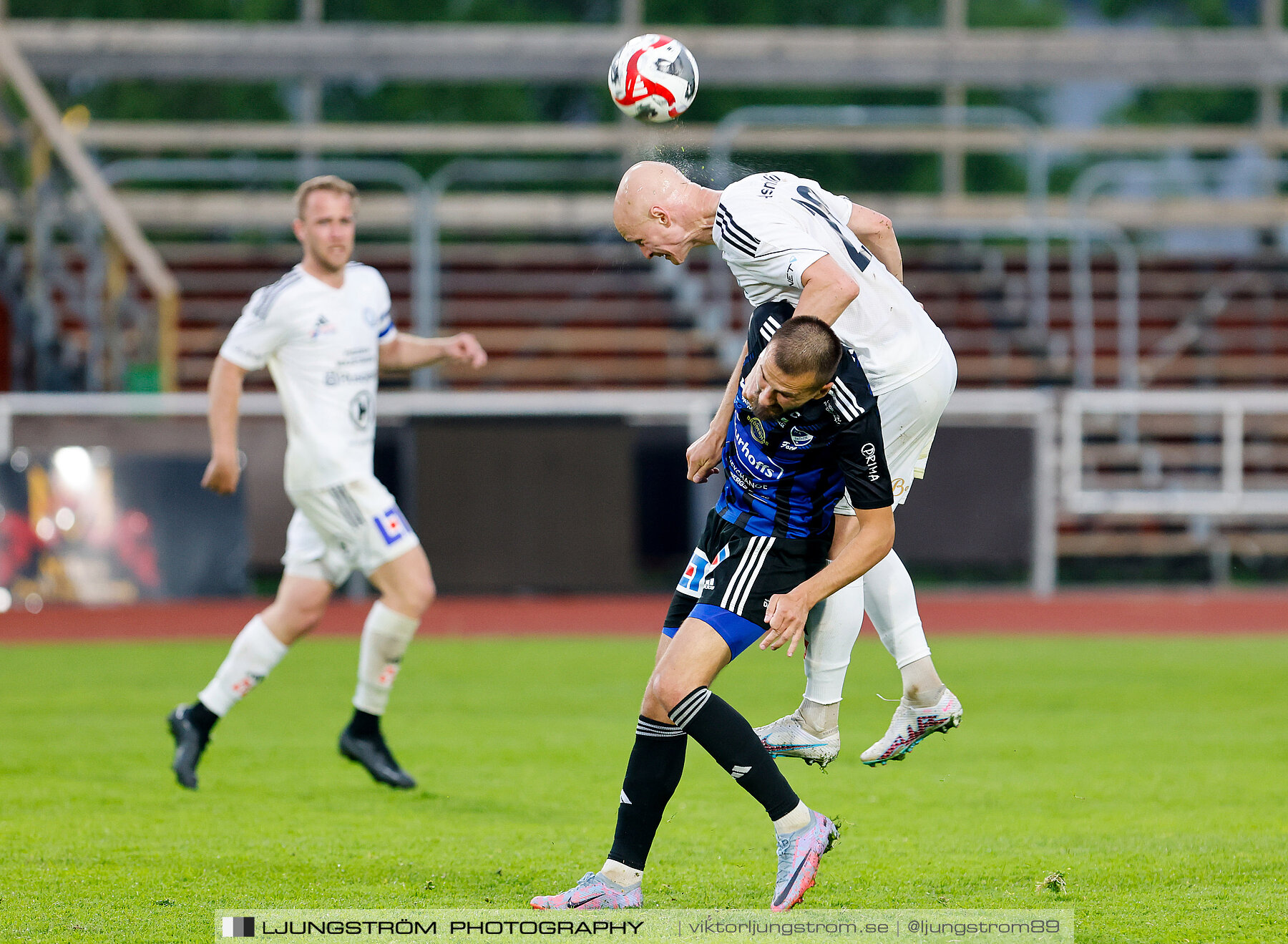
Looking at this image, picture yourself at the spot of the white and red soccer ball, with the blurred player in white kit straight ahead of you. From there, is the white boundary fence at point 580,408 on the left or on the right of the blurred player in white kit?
right

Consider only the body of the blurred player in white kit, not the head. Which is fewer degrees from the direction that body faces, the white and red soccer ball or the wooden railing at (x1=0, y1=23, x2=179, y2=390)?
the white and red soccer ball

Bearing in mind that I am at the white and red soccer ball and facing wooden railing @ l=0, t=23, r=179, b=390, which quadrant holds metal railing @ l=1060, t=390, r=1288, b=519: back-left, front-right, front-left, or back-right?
front-right

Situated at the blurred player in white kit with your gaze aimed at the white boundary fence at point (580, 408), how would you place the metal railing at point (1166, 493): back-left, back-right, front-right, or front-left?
front-right

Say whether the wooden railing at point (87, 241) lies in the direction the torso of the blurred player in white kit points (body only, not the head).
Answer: no

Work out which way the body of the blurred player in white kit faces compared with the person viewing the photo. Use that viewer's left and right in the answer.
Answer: facing the viewer and to the right of the viewer

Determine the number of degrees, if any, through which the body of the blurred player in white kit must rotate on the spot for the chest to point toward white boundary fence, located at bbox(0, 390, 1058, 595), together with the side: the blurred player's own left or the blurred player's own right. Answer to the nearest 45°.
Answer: approximately 135° to the blurred player's own left

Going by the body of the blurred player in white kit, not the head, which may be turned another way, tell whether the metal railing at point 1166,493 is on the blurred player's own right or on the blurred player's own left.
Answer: on the blurred player's own left

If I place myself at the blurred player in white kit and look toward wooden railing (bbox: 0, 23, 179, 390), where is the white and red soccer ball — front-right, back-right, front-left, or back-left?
back-right

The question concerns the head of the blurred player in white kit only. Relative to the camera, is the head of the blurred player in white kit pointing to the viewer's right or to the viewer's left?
to the viewer's right

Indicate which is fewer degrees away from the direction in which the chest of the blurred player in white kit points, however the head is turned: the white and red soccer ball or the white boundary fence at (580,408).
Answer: the white and red soccer ball

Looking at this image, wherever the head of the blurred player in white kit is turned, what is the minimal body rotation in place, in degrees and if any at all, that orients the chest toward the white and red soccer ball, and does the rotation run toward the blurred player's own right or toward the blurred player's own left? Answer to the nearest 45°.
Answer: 0° — they already face it
